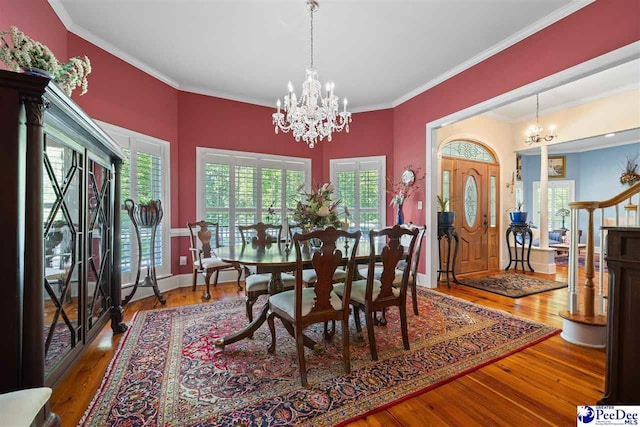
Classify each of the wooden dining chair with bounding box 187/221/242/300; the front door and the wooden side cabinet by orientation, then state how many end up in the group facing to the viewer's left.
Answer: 1

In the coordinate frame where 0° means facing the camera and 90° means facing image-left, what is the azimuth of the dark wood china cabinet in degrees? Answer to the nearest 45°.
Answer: approximately 315°

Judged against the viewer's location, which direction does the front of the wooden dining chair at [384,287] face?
facing away from the viewer and to the left of the viewer

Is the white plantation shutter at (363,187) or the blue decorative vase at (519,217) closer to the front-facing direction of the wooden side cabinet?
the white plantation shutter

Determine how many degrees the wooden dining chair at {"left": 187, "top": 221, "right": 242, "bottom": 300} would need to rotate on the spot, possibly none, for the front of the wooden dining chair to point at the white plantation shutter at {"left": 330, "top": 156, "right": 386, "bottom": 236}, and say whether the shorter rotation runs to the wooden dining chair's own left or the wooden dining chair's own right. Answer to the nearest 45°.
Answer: approximately 45° to the wooden dining chair's own left

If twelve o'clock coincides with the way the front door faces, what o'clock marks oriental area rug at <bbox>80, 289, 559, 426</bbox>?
The oriental area rug is roughly at 2 o'clock from the front door.

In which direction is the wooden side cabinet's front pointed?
to the viewer's left

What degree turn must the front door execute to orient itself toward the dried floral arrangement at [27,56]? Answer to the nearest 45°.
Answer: approximately 45° to its right

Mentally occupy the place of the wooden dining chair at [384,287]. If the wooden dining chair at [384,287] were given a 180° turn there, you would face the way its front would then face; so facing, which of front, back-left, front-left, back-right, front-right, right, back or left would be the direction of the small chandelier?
left

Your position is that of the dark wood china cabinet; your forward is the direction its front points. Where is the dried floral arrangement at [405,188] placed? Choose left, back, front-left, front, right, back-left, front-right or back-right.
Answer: front-left
